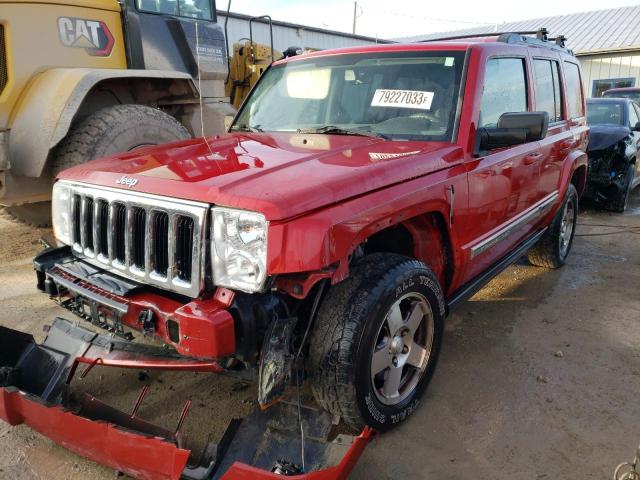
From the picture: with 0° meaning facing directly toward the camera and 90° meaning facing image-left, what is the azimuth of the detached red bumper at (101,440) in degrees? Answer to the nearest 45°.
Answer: approximately 45°

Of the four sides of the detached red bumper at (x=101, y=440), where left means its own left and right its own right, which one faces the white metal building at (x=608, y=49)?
back

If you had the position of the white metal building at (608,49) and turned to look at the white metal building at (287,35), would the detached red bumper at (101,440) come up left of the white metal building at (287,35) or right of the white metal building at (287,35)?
left

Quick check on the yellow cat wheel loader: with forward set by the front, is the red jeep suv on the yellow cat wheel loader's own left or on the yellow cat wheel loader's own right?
on the yellow cat wheel loader's own right

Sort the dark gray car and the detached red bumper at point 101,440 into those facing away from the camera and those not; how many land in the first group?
0

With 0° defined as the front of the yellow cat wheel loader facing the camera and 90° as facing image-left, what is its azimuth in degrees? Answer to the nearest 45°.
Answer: approximately 225°

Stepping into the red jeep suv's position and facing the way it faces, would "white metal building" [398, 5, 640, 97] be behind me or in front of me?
behind

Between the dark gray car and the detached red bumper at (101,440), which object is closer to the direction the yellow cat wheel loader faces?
the dark gray car

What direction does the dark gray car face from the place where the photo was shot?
facing the viewer and to the left of the viewer

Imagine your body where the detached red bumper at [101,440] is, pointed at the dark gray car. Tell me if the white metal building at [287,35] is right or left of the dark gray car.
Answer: left
